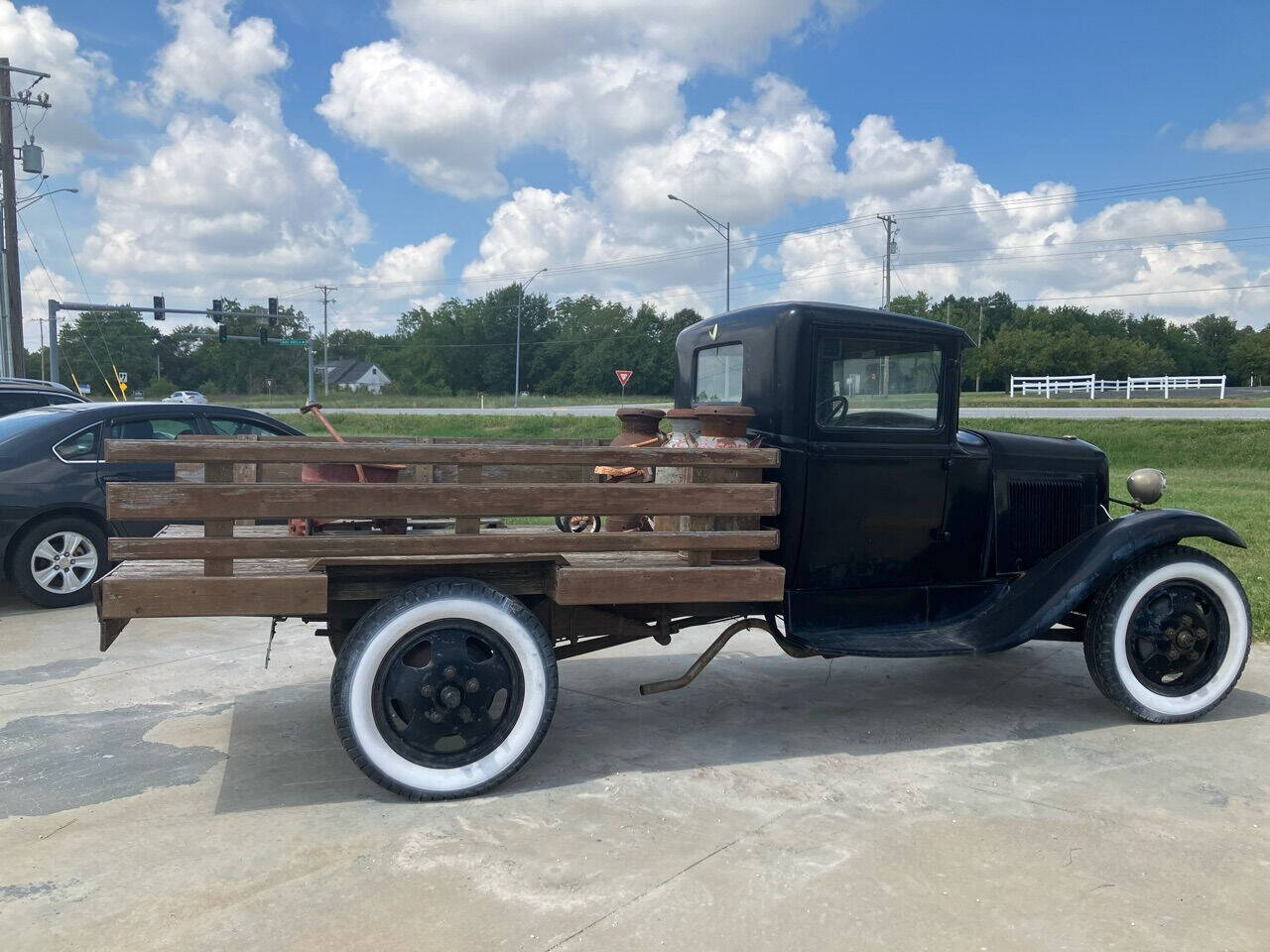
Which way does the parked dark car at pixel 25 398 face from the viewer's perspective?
to the viewer's right

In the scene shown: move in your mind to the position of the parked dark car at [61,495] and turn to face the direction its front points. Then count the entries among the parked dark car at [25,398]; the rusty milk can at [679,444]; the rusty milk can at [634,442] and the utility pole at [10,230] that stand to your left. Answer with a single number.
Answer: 2

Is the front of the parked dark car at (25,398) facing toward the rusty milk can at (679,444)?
no

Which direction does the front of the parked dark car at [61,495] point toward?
to the viewer's right

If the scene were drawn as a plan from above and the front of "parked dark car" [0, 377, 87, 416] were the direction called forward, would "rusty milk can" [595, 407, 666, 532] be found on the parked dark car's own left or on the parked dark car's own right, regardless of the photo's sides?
on the parked dark car's own right

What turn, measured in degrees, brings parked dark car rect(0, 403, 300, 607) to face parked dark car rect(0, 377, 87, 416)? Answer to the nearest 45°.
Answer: approximately 90° to its left

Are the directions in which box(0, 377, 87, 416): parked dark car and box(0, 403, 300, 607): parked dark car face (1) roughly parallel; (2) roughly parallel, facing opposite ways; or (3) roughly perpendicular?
roughly parallel

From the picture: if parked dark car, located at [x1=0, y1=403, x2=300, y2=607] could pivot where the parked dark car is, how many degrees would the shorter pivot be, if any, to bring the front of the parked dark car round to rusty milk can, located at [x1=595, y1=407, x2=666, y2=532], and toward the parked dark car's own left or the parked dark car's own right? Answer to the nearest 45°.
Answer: approximately 45° to the parked dark car's own right
